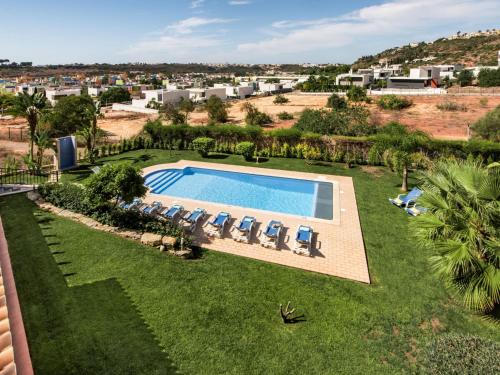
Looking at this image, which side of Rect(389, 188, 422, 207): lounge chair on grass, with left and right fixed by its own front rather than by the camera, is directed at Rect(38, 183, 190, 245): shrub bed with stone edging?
front

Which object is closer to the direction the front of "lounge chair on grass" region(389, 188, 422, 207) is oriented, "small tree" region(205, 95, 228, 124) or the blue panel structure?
the blue panel structure

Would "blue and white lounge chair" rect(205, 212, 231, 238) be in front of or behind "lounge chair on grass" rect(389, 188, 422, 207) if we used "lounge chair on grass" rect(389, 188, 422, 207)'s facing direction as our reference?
in front

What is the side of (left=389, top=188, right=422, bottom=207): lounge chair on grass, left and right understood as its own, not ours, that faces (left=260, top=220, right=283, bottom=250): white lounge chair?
front

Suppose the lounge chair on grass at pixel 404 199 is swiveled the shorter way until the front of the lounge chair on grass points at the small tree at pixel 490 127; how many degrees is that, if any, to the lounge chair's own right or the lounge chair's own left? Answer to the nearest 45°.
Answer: approximately 135° to the lounge chair's own right

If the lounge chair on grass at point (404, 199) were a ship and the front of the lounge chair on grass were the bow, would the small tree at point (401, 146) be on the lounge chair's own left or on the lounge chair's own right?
on the lounge chair's own right

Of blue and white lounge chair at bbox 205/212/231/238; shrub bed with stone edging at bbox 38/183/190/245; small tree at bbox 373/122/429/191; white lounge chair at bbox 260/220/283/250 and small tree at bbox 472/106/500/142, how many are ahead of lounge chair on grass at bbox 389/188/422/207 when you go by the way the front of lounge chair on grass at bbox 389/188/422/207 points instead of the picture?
3

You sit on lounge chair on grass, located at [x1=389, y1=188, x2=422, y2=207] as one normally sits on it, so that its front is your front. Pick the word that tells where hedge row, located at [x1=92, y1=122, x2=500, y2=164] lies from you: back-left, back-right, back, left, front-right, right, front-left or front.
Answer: right

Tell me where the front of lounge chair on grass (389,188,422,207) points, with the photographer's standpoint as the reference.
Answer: facing the viewer and to the left of the viewer

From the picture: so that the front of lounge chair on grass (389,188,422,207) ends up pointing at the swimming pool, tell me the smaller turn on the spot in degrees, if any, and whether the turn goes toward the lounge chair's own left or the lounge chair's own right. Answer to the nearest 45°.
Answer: approximately 45° to the lounge chair's own right

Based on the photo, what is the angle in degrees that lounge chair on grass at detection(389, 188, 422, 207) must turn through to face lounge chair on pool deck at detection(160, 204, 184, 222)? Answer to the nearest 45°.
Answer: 0° — it already faces it

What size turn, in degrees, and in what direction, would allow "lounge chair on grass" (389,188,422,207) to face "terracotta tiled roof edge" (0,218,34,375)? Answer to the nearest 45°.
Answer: approximately 45° to its left

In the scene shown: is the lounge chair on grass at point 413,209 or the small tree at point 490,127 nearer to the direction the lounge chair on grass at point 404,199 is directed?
the lounge chair on grass

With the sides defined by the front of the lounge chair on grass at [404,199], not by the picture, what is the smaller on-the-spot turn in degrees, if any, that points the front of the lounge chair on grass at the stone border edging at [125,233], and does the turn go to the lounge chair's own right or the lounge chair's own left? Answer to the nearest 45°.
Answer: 0° — it already faces it
